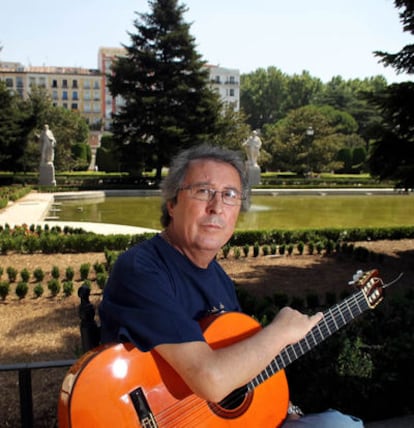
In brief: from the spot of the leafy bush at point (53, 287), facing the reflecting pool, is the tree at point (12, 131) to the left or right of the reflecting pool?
left

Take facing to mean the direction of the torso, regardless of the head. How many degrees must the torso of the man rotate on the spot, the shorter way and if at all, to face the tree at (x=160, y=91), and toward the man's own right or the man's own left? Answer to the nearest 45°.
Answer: approximately 135° to the man's own left

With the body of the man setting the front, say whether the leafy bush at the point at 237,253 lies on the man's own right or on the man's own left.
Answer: on the man's own left

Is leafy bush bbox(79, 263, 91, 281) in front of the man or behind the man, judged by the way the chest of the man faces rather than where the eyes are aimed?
behind

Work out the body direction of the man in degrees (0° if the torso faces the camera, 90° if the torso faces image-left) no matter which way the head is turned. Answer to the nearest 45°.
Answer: approximately 315°

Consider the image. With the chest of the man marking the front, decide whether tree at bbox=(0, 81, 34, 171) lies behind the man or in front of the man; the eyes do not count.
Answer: behind

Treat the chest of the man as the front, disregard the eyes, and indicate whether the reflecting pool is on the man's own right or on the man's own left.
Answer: on the man's own left

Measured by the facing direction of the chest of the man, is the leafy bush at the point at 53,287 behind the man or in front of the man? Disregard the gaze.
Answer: behind

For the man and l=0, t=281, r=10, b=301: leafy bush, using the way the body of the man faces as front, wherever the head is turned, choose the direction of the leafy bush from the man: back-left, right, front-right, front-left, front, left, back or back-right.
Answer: back

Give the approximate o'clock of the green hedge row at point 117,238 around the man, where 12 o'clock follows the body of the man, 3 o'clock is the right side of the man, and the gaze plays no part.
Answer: The green hedge row is roughly at 7 o'clock from the man.

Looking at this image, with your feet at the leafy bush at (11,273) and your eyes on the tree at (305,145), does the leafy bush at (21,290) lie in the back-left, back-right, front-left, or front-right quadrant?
back-right
